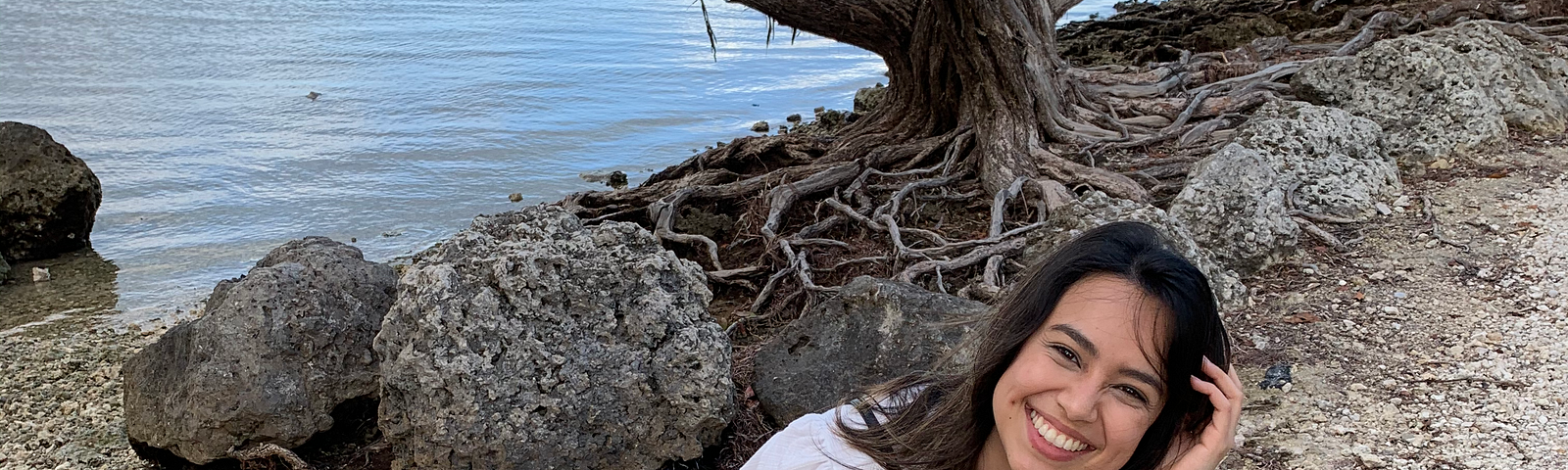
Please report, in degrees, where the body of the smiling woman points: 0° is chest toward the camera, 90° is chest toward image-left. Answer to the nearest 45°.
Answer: approximately 0°

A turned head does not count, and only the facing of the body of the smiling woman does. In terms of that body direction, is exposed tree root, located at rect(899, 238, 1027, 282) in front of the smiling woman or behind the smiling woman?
behind

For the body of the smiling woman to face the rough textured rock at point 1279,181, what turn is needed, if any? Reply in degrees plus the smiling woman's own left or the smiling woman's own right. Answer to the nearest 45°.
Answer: approximately 180°

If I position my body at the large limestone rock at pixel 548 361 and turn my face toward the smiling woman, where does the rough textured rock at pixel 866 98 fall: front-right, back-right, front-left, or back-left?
back-left

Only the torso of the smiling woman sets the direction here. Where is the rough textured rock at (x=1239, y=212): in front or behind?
behind

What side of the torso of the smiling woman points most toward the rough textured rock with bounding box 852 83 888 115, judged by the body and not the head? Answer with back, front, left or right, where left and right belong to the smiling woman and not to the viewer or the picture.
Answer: back

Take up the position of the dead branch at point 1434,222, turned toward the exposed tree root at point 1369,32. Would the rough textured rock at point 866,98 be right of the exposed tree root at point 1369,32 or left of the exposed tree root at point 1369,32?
left

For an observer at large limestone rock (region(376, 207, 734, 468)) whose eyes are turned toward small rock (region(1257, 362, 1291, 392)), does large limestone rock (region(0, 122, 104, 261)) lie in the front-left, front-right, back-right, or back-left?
back-left

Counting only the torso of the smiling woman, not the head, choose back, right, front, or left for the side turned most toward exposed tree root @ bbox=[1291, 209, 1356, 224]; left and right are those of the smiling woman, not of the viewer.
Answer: back

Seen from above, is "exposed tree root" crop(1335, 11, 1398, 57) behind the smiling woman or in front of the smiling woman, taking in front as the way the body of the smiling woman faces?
behind

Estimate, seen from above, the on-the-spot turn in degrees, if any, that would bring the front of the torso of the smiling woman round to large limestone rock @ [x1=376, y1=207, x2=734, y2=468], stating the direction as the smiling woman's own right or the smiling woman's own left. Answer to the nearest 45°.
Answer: approximately 135° to the smiling woman's own right

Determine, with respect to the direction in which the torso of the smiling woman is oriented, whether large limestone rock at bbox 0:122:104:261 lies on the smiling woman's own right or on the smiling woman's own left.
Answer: on the smiling woman's own right

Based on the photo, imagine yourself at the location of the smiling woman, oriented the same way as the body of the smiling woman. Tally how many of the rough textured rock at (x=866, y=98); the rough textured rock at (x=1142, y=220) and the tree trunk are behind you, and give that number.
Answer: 3
